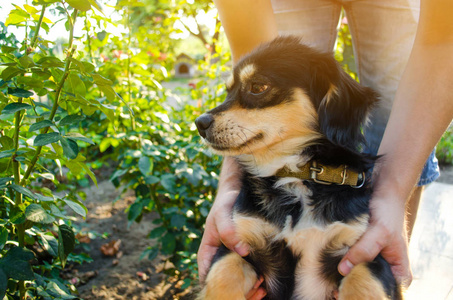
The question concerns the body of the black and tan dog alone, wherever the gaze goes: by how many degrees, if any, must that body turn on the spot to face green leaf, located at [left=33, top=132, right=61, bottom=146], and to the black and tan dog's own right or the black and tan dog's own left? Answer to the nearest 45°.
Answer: approximately 45° to the black and tan dog's own right

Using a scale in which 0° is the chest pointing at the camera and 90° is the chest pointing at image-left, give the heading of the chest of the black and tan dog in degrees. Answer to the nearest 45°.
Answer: approximately 0°
